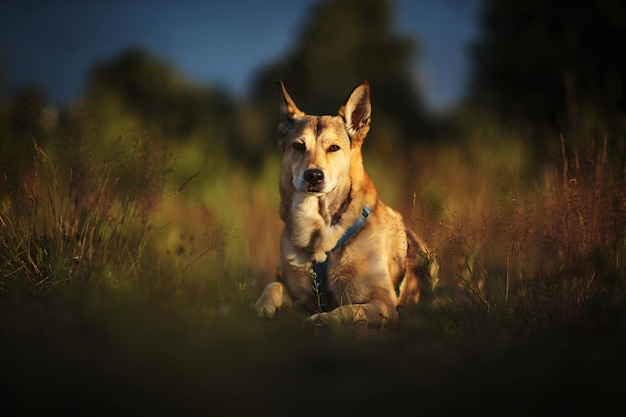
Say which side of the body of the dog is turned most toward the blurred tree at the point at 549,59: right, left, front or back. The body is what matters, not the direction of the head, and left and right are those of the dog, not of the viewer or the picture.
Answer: back

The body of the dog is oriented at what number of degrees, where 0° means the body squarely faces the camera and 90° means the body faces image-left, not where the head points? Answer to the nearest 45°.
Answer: approximately 45°

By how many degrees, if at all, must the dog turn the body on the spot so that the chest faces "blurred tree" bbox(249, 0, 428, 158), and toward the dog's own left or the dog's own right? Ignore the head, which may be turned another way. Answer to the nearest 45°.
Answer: approximately 135° to the dog's own right

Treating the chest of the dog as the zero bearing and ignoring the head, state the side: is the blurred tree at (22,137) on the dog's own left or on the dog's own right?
on the dog's own right

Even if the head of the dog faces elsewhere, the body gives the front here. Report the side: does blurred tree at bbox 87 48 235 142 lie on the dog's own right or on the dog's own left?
on the dog's own right
